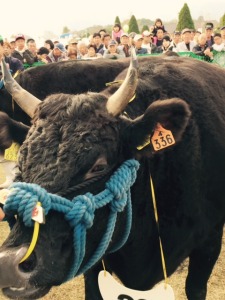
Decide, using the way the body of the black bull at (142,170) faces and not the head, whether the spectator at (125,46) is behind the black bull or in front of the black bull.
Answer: behind

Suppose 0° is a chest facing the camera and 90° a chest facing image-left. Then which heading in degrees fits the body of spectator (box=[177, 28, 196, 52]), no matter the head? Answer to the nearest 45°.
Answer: approximately 0°

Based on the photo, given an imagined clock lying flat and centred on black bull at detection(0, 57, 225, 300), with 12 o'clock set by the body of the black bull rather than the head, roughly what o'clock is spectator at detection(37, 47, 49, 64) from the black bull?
The spectator is roughly at 4 o'clock from the black bull.

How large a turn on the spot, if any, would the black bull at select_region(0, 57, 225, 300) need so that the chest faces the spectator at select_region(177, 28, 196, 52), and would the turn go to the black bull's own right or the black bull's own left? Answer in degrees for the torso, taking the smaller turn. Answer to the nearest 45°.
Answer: approximately 135° to the black bull's own right

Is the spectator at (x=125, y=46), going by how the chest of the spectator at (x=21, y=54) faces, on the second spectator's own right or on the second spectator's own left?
on the second spectator's own left

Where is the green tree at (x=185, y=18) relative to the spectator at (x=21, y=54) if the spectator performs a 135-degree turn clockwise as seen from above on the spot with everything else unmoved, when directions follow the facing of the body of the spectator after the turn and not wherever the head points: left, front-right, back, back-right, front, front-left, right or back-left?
right

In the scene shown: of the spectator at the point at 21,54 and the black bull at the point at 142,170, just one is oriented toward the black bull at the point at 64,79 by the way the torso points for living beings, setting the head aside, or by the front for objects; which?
the spectator

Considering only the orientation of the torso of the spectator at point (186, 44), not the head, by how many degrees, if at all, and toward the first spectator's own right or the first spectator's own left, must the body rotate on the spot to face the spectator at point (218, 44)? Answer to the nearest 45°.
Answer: approximately 90° to the first spectator's own left

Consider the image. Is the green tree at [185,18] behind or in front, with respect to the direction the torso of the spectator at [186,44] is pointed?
behind

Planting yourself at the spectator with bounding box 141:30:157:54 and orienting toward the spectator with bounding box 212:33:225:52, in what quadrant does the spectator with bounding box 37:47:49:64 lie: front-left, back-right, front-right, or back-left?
back-right

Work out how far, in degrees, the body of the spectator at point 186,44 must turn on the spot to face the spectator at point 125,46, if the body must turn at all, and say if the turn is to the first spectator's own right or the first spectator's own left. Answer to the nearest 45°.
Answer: approximately 90° to the first spectator's own right

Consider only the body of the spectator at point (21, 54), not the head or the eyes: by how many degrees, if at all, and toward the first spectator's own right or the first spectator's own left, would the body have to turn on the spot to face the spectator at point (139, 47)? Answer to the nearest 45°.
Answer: approximately 90° to the first spectator's own left

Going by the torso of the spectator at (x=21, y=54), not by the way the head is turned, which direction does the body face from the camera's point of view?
toward the camera

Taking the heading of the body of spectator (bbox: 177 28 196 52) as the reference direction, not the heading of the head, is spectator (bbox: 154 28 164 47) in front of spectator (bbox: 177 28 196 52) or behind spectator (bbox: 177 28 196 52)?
behind

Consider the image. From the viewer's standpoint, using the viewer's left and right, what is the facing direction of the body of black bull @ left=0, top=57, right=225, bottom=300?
facing the viewer and to the left of the viewer
